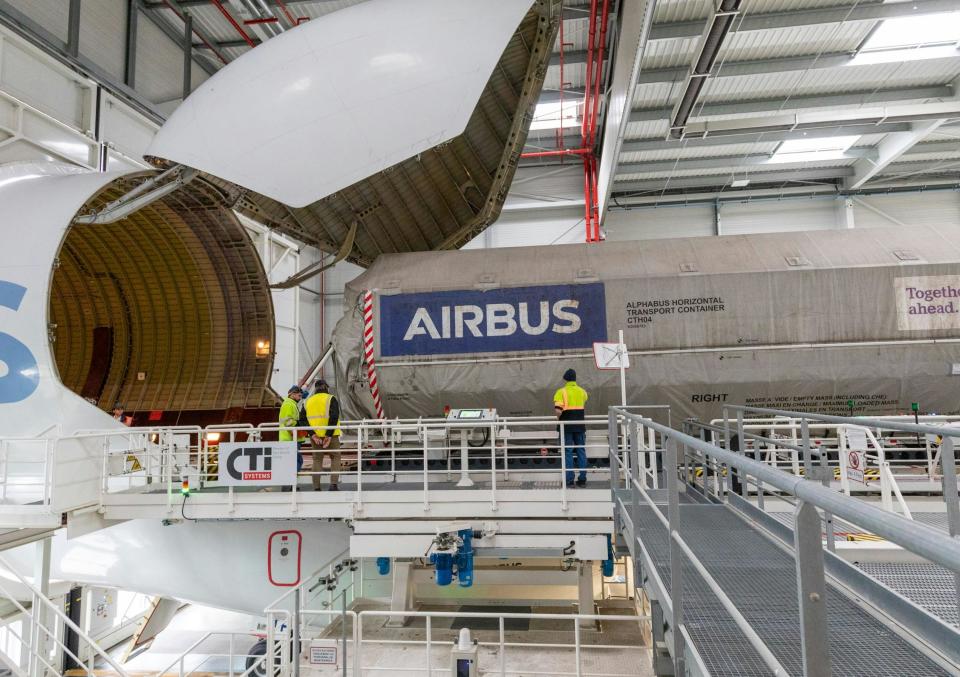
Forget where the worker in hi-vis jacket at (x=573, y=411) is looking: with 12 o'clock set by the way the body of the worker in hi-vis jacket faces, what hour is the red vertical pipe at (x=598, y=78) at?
The red vertical pipe is roughly at 12 o'clock from the worker in hi-vis jacket.

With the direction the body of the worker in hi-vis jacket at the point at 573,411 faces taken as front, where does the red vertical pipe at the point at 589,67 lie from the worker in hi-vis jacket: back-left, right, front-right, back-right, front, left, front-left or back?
front

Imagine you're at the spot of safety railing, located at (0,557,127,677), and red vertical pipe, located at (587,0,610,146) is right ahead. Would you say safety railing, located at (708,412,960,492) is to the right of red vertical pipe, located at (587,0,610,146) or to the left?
right

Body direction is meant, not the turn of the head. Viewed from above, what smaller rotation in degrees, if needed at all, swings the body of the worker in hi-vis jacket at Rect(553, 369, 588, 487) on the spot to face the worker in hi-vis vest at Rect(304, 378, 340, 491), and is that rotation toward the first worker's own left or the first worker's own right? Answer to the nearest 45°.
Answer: approximately 90° to the first worker's own left

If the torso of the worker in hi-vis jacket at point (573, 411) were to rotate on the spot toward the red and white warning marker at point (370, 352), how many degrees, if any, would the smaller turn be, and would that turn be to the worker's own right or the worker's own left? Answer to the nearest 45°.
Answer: approximately 45° to the worker's own left

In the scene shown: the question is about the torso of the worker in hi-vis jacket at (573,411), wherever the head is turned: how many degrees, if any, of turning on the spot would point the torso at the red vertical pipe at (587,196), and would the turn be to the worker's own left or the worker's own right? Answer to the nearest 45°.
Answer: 0° — they already face it

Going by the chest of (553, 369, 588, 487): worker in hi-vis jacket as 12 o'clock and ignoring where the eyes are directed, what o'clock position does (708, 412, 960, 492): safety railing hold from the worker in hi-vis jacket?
The safety railing is roughly at 2 o'clock from the worker in hi-vis jacket.

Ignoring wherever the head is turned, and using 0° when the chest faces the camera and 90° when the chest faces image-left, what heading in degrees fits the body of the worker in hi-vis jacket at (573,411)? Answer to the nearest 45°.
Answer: approximately 180°
